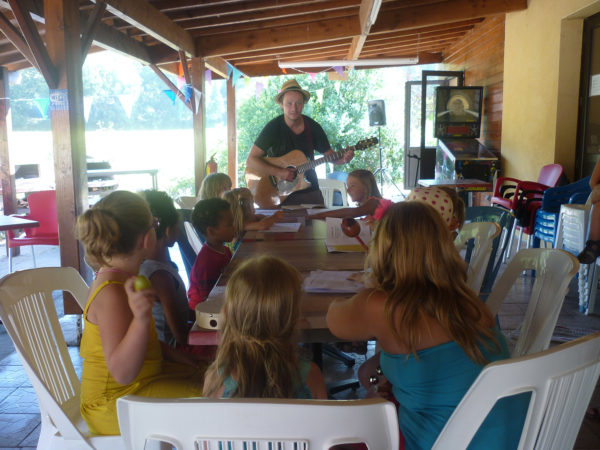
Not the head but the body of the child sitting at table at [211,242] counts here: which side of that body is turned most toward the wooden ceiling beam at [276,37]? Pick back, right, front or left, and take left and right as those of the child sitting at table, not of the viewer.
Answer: left

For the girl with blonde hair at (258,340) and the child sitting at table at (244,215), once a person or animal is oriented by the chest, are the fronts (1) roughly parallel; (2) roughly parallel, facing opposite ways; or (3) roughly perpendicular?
roughly perpendicular

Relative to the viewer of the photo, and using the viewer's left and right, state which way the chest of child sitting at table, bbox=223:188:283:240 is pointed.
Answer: facing to the right of the viewer

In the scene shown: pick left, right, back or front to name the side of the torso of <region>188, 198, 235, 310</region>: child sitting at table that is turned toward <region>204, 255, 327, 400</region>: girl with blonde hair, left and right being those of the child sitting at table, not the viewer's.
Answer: right

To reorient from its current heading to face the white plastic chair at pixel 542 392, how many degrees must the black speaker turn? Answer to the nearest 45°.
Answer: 0° — it already faces it

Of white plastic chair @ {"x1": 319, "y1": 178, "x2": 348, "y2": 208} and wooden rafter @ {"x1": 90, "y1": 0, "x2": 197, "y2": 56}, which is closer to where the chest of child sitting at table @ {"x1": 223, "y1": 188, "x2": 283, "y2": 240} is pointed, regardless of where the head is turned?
the white plastic chair

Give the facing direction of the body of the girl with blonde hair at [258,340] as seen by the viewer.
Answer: away from the camera

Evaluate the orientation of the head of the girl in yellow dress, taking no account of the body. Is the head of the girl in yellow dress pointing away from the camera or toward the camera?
away from the camera

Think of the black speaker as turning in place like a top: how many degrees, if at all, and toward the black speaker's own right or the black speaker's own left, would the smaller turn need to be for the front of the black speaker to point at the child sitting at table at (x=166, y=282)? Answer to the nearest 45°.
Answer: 0° — it already faces them
